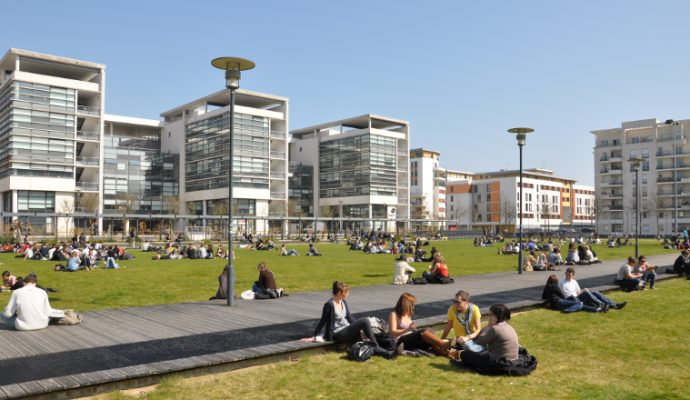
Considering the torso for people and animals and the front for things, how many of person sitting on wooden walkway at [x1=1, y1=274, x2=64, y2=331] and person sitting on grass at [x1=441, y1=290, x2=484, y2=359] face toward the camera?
1

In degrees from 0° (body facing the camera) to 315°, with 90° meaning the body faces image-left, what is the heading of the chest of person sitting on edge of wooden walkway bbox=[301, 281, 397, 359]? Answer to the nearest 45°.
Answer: approximately 315°

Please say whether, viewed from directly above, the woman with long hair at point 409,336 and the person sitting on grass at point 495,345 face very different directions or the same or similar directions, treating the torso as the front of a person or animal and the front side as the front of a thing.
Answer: very different directions

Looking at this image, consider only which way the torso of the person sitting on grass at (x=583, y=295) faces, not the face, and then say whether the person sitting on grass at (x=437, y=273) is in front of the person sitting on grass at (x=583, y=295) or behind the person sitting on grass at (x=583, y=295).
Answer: behind

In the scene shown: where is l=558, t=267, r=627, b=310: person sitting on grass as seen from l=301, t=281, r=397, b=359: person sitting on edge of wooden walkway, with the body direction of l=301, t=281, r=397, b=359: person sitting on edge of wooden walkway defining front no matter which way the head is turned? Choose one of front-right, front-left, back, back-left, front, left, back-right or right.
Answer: left

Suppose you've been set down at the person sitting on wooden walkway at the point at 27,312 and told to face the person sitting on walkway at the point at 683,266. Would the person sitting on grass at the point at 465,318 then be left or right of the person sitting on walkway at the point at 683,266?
right

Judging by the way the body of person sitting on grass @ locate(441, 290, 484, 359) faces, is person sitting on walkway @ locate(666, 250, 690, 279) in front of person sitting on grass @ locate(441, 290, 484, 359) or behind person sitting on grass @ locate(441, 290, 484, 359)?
behind

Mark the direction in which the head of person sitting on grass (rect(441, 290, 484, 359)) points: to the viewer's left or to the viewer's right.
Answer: to the viewer's left

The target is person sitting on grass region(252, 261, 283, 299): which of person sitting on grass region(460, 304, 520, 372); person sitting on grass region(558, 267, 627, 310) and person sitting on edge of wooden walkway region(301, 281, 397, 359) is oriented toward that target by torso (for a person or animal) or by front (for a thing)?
person sitting on grass region(460, 304, 520, 372)

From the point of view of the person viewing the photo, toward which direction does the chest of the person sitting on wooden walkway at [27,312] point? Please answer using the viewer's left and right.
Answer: facing away from the viewer

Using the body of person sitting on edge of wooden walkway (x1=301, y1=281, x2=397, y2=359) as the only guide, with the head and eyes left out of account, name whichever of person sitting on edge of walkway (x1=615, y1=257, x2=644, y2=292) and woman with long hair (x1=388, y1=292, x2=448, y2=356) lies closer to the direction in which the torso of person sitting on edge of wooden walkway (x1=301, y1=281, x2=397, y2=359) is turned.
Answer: the woman with long hair

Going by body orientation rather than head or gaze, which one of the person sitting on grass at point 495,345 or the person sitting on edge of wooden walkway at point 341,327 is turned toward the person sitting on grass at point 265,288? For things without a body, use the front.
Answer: the person sitting on grass at point 495,345

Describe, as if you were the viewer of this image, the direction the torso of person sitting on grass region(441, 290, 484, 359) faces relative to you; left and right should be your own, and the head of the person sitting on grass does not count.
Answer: facing the viewer

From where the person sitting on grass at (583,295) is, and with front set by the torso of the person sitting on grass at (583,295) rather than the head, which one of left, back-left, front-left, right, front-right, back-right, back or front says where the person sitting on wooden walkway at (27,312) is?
right

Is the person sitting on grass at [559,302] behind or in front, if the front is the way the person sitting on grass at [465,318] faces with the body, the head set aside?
behind

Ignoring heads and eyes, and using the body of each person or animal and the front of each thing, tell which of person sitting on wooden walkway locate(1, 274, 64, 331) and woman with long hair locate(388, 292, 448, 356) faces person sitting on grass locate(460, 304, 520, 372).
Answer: the woman with long hair
